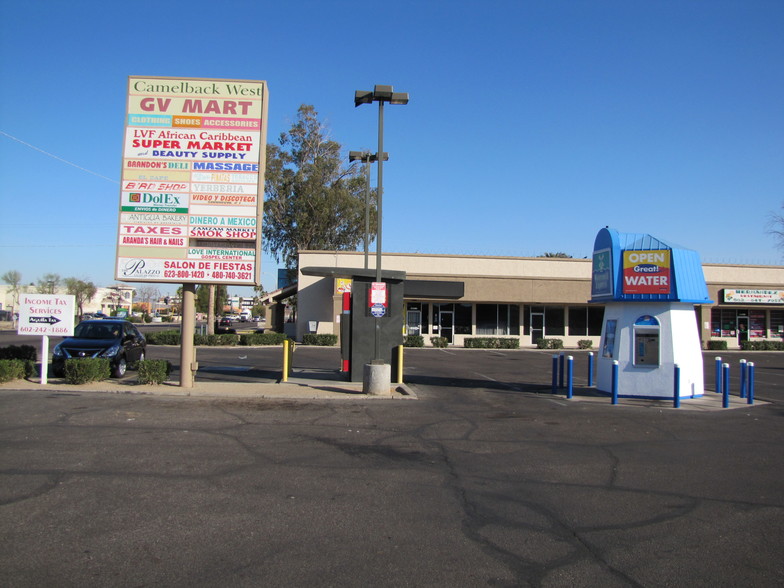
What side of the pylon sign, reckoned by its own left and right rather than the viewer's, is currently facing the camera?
front

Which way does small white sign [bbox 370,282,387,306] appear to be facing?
toward the camera

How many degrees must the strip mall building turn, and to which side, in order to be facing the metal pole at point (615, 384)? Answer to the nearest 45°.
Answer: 0° — it already faces it

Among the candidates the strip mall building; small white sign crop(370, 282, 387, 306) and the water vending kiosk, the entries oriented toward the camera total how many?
3

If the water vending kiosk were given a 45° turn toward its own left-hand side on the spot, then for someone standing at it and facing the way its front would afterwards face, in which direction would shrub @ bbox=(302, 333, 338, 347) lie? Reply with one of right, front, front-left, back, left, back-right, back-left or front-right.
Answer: back

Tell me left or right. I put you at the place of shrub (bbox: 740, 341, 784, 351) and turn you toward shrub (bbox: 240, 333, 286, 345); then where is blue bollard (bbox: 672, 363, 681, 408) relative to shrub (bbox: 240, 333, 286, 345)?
left

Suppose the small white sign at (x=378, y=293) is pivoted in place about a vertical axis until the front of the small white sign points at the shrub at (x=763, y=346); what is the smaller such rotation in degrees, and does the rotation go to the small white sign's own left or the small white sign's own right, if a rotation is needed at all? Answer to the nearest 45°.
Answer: approximately 135° to the small white sign's own left

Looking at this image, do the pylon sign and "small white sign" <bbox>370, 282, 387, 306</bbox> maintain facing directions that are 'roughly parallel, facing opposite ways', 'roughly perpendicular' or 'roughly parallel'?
roughly parallel

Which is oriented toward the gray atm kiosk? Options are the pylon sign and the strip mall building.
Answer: the strip mall building

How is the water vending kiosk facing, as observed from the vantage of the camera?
facing the viewer

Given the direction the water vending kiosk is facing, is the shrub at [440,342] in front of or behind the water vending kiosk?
behind

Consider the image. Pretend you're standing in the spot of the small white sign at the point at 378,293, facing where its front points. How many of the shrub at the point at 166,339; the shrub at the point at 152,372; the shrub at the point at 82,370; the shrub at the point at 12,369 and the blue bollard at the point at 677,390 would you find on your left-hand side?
1

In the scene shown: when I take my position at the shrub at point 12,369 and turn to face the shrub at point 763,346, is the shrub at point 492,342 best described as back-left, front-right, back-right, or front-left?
front-left
